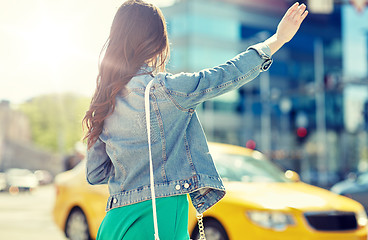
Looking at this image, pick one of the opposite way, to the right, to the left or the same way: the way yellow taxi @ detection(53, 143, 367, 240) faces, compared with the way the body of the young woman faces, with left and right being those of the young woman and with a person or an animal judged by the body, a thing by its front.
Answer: to the right

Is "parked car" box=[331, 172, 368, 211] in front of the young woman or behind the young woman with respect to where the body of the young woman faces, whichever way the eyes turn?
in front

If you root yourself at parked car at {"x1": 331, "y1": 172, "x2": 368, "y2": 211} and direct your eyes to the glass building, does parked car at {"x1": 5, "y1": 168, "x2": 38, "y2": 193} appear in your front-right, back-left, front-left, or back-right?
front-left

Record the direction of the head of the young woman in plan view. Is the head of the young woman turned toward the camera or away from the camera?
away from the camera

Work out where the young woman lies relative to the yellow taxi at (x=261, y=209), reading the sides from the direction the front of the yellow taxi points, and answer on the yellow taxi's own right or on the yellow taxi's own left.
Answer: on the yellow taxi's own right

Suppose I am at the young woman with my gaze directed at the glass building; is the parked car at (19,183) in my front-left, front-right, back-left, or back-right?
front-left

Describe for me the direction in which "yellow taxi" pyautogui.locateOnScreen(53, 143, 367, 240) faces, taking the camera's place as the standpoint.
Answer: facing the viewer and to the right of the viewer

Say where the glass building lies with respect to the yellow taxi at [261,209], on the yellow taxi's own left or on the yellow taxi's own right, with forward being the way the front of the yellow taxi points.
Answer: on the yellow taxi's own left

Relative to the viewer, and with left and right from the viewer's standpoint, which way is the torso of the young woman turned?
facing away from the viewer and to the right of the viewer

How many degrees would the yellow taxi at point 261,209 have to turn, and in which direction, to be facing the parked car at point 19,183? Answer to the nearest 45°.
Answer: approximately 180°

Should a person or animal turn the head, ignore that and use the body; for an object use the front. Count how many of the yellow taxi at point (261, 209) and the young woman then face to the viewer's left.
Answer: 0

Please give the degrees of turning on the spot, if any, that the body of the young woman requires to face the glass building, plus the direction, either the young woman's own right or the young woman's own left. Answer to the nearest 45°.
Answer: approximately 45° to the young woman's own left
